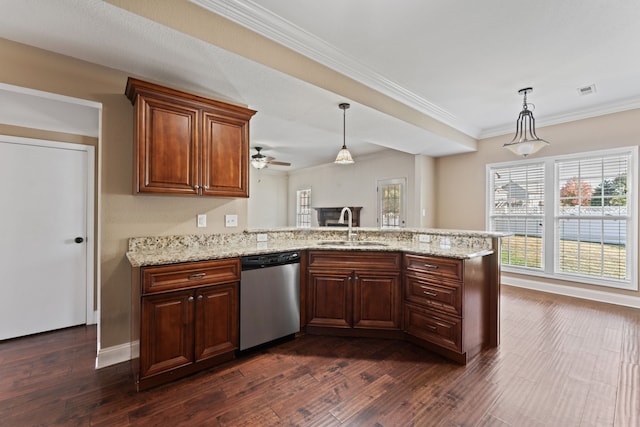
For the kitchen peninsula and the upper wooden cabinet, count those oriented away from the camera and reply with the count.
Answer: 0

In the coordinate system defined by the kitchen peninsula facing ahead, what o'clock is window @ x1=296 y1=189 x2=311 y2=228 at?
The window is roughly at 6 o'clock from the kitchen peninsula.

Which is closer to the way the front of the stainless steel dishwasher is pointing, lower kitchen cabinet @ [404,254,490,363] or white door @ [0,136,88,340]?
the lower kitchen cabinet

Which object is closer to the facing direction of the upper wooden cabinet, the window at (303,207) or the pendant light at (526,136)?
the pendant light

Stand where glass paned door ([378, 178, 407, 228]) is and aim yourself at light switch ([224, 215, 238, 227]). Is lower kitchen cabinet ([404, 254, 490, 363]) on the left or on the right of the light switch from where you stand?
left

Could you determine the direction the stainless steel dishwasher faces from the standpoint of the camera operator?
facing the viewer and to the right of the viewer

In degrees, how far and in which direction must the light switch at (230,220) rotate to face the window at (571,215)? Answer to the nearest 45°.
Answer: approximately 45° to its left

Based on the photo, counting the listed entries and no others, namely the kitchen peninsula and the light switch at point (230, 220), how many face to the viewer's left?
0
